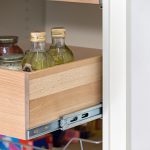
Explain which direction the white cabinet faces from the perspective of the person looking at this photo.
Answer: facing the viewer and to the left of the viewer
